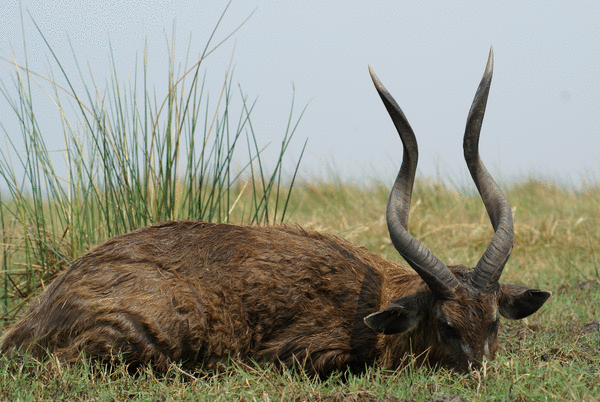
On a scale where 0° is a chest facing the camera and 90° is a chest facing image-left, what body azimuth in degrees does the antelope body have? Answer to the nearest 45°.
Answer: approximately 270°
